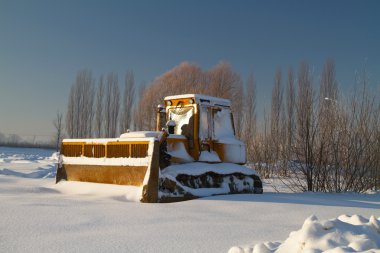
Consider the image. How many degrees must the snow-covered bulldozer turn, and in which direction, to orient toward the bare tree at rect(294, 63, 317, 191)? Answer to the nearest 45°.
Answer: approximately 180°

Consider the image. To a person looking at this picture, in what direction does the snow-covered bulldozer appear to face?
facing the viewer and to the left of the viewer

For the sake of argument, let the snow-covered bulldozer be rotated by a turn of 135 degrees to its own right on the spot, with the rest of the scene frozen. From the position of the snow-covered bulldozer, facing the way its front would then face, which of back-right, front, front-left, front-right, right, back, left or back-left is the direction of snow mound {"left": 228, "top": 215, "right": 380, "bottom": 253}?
back

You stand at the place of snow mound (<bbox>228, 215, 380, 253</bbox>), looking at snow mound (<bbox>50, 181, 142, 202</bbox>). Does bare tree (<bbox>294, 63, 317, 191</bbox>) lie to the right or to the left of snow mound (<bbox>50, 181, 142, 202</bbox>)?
right
